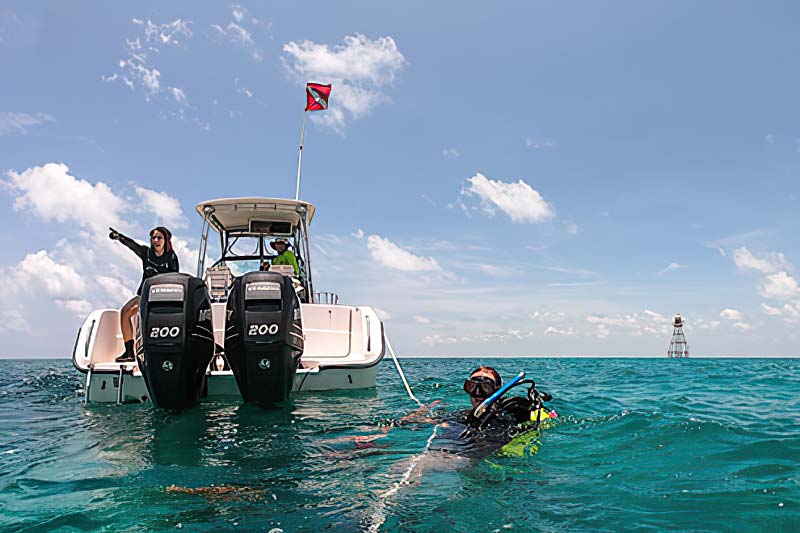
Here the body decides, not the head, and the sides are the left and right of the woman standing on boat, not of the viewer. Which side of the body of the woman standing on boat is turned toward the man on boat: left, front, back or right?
back

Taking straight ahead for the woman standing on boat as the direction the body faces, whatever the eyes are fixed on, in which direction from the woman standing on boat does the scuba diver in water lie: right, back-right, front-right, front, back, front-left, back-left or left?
left

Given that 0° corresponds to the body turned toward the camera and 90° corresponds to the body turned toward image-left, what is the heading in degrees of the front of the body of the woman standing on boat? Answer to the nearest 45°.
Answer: approximately 45°

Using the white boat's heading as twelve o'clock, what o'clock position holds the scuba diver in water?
The scuba diver in water is roughly at 5 o'clock from the white boat.

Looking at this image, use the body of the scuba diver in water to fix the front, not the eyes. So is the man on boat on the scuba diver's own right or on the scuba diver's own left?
on the scuba diver's own right

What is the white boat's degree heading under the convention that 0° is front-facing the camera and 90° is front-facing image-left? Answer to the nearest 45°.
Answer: approximately 180°

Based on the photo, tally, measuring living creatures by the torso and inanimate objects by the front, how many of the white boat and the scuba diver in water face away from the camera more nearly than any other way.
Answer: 1

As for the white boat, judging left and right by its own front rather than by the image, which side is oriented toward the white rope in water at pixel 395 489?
back

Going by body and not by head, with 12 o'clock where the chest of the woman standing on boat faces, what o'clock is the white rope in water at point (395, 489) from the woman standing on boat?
The white rope in water is roughly at 10 o'clock from the woman standing on boat.

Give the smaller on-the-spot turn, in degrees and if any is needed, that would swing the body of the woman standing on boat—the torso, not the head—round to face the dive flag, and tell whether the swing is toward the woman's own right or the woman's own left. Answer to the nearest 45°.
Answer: approximately 180°

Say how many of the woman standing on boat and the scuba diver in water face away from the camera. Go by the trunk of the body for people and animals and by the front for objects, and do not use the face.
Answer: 0
